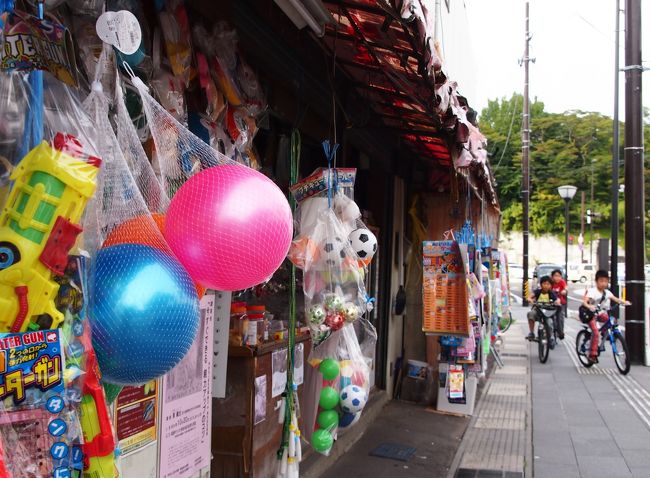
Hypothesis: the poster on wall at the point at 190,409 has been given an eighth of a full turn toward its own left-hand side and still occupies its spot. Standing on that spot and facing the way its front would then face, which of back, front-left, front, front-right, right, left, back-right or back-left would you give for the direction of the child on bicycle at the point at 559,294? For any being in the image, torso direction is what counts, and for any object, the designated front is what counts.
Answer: front-left

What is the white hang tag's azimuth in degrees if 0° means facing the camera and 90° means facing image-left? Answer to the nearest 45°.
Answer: approximately 0°

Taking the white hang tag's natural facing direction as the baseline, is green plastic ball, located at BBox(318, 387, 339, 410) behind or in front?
behind

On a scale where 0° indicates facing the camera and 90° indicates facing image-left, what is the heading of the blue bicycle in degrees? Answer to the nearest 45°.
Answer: approximately 315°

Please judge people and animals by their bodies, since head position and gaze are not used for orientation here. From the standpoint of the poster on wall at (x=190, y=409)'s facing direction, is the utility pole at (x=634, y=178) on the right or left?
on its left

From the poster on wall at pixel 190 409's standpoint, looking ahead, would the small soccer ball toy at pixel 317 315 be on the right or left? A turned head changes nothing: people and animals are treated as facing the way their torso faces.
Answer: on its left

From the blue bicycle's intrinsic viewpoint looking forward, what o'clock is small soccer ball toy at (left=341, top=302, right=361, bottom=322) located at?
The small soccer ball toy is roughly at 2 o'clock from the blue bicycle.

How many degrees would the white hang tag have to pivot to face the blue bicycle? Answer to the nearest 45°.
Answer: approximately 135° to its left

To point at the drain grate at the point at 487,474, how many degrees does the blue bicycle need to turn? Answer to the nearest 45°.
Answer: approximately 45° to its right

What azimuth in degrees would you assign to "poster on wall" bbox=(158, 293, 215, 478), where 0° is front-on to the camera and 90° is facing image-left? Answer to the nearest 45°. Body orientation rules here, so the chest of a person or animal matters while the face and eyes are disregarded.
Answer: approximately 315°

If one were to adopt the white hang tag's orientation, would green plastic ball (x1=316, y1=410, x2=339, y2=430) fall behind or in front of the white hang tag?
behind

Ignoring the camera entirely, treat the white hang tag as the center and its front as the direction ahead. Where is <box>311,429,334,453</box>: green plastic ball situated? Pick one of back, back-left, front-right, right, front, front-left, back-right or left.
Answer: back-left
